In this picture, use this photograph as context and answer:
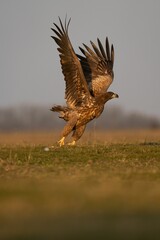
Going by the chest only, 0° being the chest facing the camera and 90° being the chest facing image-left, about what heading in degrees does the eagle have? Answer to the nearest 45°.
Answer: approximately 270°
